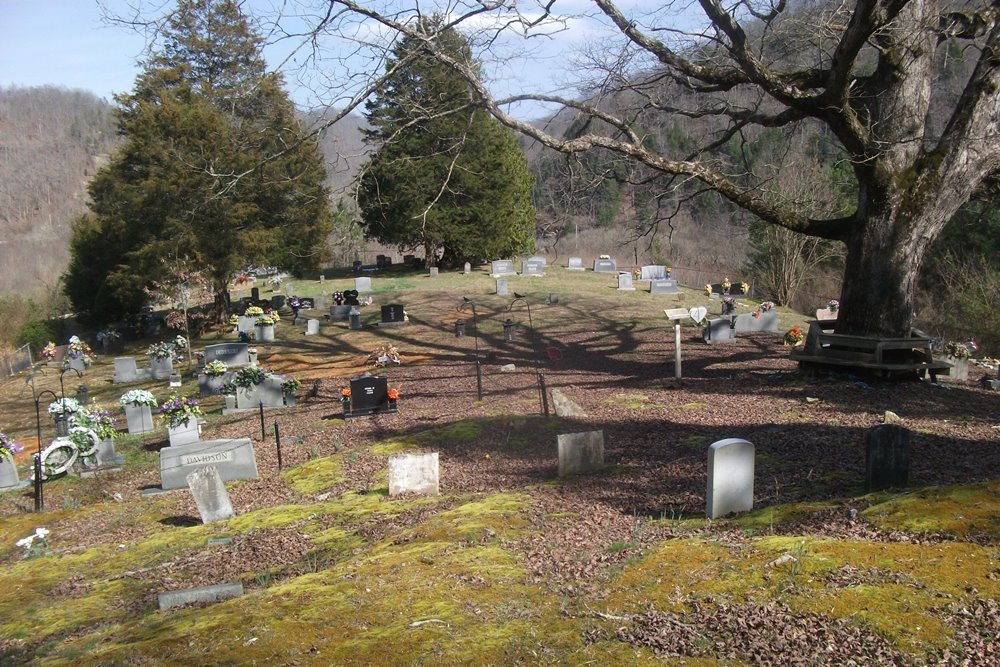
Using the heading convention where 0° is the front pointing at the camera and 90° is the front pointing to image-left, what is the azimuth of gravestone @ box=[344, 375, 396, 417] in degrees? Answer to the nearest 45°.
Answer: approximately 0°

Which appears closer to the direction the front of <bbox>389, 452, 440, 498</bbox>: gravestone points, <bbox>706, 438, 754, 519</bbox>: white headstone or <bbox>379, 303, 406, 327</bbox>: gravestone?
the white headstone

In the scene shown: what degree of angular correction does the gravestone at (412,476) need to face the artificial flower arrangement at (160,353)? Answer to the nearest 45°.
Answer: approximately 135° to its right

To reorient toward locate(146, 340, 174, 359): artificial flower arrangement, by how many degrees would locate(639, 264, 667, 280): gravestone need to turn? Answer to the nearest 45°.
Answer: approximately 45° to its right

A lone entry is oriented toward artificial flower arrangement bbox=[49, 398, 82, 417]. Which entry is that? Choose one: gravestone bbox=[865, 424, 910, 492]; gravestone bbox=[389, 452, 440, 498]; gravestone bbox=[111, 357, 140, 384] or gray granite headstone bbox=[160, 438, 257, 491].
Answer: gravestone bbox=[111, 357, 140, 384]

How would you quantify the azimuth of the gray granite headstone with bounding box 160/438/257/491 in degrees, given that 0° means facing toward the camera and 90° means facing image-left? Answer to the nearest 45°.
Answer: approximately 0°
